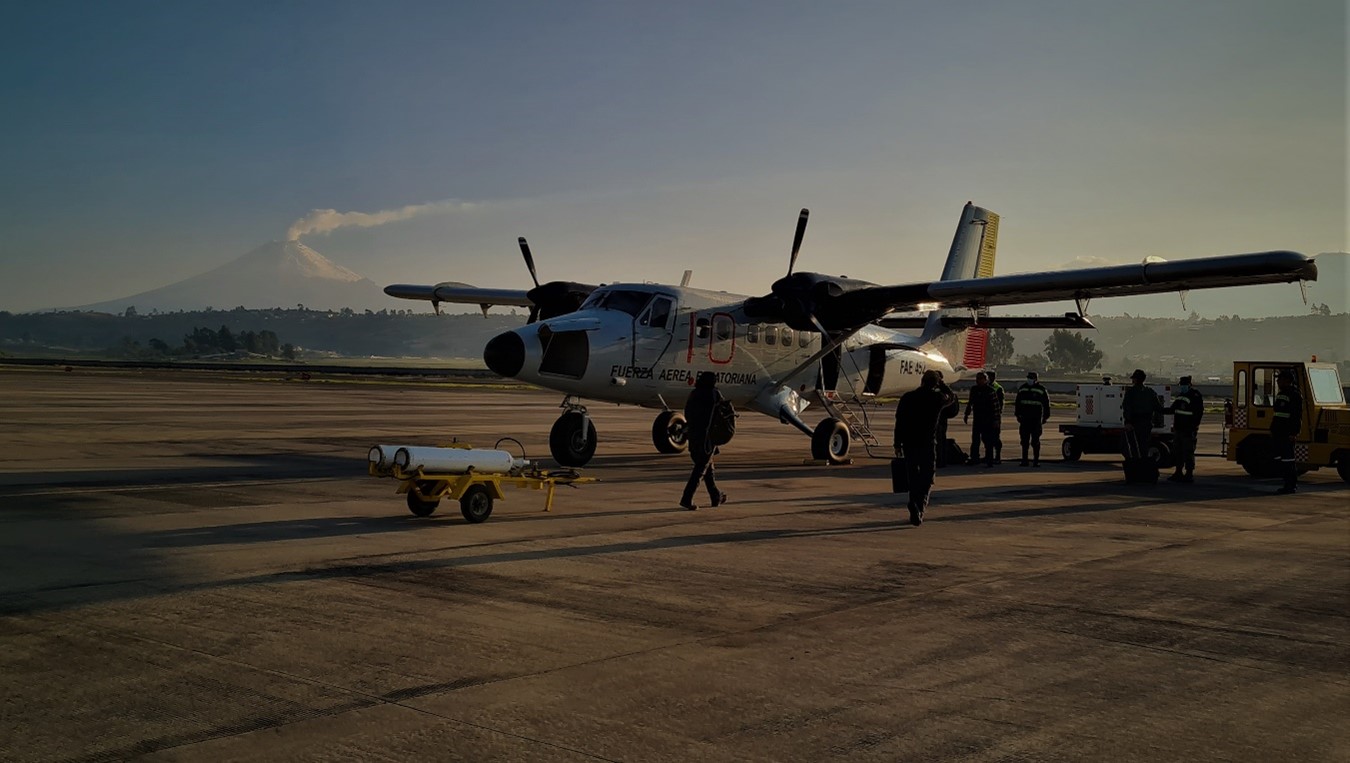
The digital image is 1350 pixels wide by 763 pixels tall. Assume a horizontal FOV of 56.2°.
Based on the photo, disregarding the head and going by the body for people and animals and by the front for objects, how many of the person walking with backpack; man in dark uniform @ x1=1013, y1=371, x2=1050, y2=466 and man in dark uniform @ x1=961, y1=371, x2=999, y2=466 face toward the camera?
2

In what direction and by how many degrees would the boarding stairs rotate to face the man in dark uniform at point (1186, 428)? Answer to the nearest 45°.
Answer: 0° — it already faces them

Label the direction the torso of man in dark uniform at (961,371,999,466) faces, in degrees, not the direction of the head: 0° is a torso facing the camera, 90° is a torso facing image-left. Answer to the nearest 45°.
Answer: approximately 0°

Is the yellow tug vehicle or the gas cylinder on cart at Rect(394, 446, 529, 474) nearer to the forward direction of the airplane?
the gas cylinder on cart

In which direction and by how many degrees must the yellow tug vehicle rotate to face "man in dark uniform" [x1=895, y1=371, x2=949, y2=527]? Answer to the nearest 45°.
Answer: approximately 45° to its right

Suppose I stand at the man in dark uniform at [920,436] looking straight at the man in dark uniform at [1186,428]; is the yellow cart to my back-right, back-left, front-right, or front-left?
back-left

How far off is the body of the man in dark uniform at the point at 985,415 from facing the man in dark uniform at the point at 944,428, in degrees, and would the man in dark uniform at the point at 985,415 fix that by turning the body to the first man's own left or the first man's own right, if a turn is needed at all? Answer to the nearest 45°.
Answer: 0° — they already face them

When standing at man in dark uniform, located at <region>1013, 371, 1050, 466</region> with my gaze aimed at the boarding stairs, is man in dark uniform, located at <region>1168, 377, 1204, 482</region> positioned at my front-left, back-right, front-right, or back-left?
back-left

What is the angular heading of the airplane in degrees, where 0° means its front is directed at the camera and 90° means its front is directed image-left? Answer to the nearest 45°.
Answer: approximately 45°
